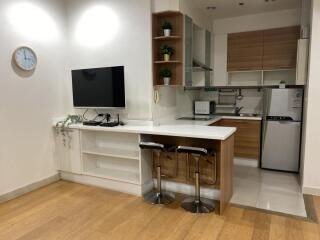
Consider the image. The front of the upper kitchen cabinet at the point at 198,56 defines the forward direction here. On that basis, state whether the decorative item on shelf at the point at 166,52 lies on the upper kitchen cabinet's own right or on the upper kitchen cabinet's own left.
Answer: on the upper kitchen cabinet's own right

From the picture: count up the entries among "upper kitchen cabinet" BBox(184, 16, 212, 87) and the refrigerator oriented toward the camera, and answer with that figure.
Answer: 1

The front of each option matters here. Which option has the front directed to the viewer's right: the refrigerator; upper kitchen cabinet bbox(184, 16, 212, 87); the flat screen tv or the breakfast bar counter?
the upper kitchen cabinet

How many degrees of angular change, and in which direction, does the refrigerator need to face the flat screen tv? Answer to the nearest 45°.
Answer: approximately 45° to its right

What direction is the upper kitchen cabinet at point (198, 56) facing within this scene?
to the viewer's right

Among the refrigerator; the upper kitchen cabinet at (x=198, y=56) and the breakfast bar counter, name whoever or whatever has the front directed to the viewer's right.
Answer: the upper kitchen cabinet

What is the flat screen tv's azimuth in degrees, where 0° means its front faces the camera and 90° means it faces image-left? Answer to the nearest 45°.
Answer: approximately 45°

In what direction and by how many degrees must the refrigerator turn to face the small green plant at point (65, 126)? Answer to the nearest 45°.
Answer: approximately 45° to its right
